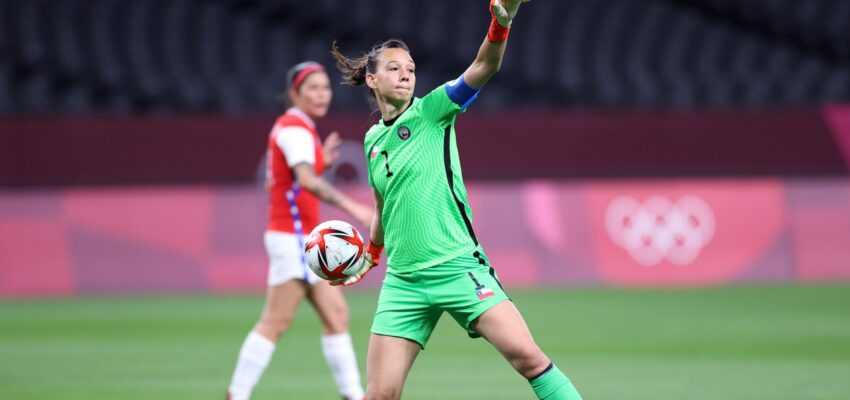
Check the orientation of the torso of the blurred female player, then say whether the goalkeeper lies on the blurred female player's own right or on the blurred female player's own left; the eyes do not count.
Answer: on the blurred female player's own right

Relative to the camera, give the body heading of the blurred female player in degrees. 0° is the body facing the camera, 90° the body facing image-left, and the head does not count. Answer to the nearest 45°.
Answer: approximately 270°

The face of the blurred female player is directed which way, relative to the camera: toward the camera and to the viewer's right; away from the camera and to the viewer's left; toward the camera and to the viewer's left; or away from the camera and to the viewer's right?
toward the camera and to the viewer's right

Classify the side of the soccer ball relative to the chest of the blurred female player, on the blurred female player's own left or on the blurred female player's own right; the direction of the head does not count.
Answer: on the blurred female player's own right
